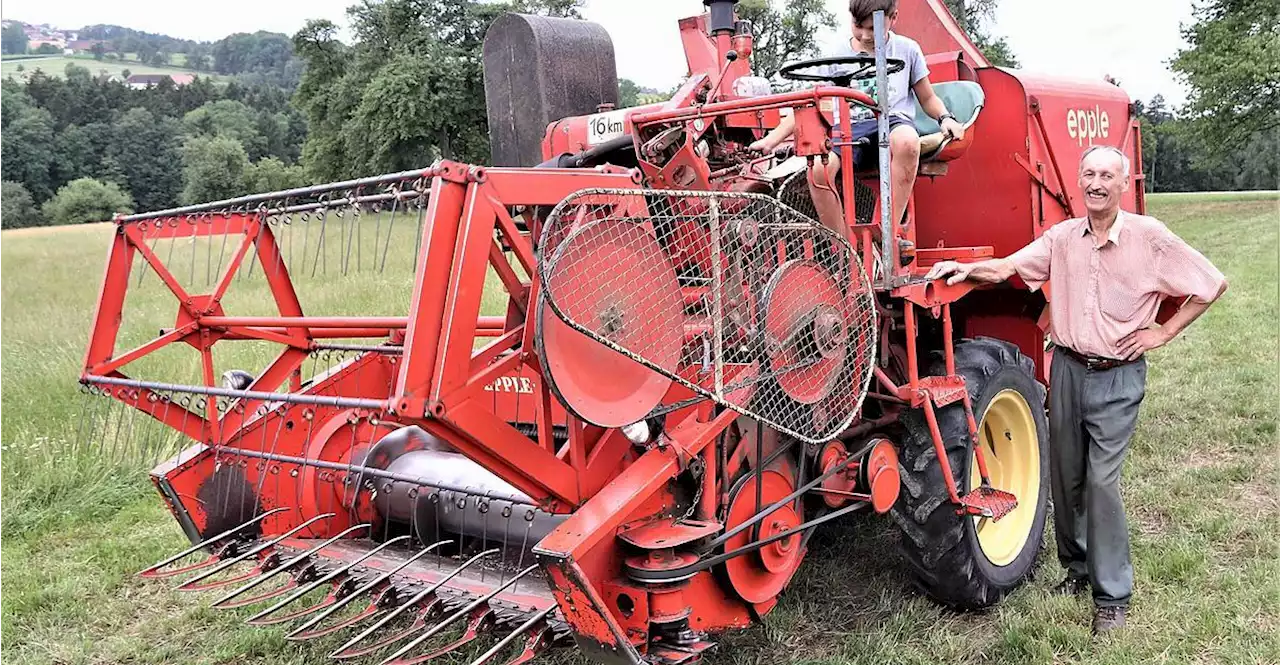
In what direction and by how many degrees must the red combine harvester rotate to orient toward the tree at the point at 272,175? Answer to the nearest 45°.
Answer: approximately 135° to its right

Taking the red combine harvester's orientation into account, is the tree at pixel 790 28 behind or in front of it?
behind

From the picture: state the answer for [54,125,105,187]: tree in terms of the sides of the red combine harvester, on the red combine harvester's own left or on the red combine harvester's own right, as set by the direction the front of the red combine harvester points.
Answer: on the red combine harvester's own right

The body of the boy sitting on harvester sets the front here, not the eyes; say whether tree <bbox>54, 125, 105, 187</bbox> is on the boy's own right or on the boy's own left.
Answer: on the boy's own right

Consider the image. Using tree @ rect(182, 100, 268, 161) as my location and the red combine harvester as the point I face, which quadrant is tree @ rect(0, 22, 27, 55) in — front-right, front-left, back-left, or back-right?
back-right

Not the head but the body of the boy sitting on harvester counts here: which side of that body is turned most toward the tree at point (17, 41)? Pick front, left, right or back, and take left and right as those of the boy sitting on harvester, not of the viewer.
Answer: right

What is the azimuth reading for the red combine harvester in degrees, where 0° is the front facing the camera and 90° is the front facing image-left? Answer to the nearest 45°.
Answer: approximately 45°

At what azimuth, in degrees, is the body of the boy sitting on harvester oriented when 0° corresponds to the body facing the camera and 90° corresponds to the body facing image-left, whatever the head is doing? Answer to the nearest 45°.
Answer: approximately 45°

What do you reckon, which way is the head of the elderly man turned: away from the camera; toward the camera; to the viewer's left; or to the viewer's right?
toward the camera

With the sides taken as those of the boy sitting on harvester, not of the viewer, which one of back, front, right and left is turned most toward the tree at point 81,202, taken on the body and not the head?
right

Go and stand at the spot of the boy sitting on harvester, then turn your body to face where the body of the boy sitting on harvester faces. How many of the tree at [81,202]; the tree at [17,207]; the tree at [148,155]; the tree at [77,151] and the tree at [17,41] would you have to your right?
5

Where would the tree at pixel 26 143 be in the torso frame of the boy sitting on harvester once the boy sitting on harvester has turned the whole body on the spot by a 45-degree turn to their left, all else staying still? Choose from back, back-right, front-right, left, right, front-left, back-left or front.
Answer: back-right
